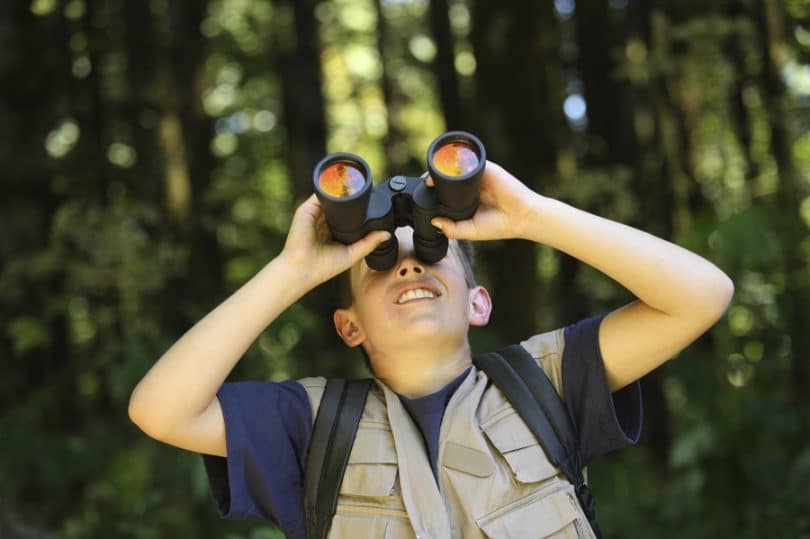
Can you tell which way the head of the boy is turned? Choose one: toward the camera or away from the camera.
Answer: toward the camera

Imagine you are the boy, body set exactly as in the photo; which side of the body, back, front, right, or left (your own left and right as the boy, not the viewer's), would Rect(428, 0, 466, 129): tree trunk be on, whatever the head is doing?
back

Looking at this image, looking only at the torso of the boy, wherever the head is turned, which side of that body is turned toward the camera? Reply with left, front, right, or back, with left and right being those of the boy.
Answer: front

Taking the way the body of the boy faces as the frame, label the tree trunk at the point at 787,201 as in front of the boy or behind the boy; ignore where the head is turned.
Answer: behind

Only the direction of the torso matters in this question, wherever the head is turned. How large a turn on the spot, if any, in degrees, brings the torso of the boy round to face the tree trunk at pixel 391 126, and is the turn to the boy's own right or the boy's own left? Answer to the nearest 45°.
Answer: approximately 180°

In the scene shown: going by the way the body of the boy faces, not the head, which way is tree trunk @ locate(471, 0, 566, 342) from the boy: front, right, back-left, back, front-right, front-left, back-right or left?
back
